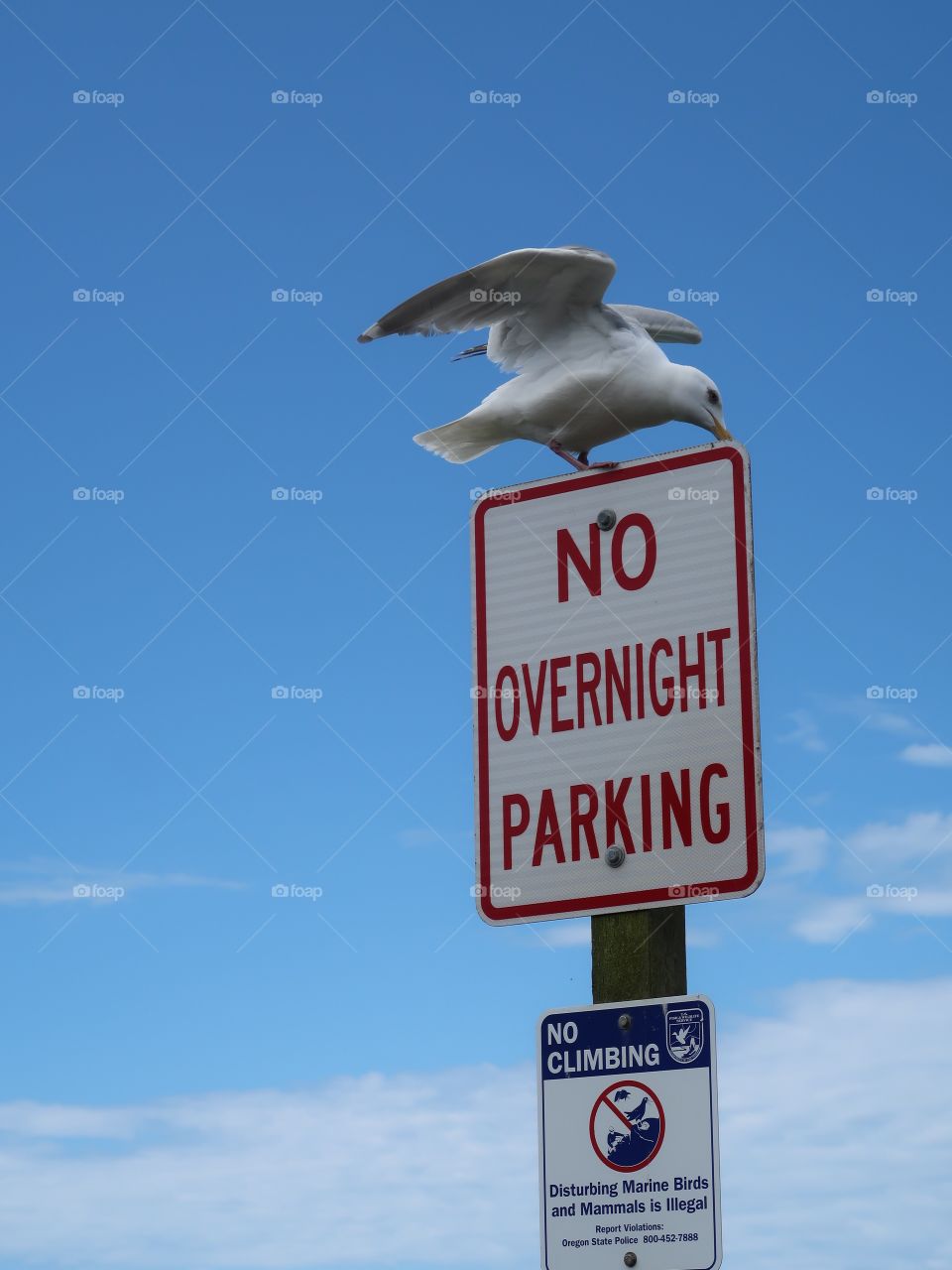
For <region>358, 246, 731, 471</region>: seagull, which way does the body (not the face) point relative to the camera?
to the viewer's right

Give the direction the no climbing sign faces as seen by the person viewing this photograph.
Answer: facing the viewer and to the left of the viewer

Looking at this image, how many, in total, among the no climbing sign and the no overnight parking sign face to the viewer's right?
0

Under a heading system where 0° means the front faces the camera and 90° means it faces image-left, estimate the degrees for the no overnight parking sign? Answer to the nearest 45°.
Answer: approximately 45°

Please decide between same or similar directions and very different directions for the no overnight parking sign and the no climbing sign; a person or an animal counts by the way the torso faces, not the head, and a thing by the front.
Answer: same or similar directions
